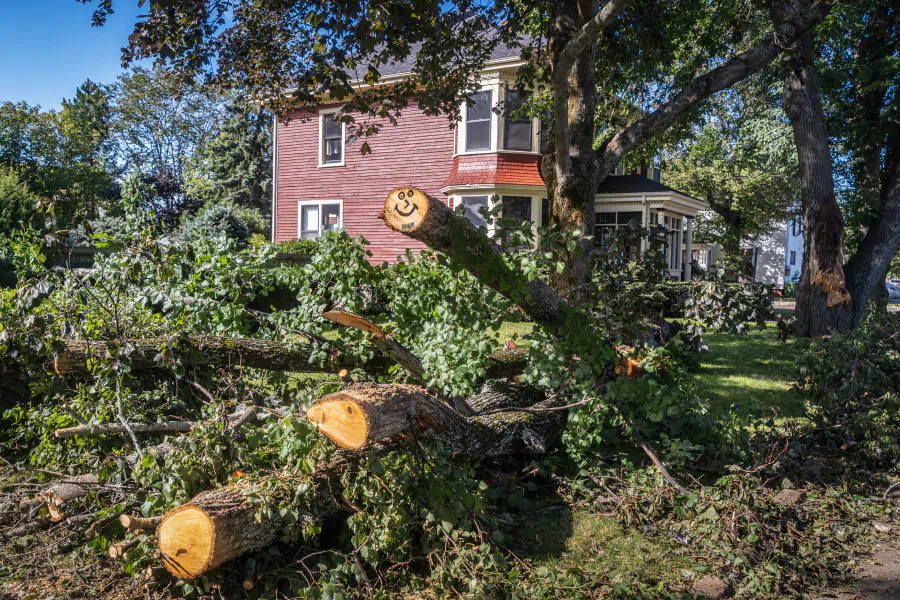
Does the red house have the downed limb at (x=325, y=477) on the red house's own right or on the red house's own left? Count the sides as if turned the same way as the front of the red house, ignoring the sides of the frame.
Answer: on the red house's own right

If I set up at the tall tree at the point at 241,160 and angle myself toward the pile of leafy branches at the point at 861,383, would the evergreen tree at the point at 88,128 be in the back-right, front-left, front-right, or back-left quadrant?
back-right

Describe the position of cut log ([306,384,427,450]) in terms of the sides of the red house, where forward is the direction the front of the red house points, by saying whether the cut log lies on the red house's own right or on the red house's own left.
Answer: on the red house's own right

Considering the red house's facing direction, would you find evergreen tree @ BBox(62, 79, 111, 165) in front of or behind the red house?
behind

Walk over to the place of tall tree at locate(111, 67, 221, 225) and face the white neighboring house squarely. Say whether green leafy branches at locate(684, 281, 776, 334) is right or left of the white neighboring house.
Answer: right

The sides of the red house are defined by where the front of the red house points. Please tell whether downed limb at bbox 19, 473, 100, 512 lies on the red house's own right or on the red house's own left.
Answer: on the red house's own right

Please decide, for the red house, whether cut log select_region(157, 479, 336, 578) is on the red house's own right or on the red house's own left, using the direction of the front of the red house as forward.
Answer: on the red house's own right
